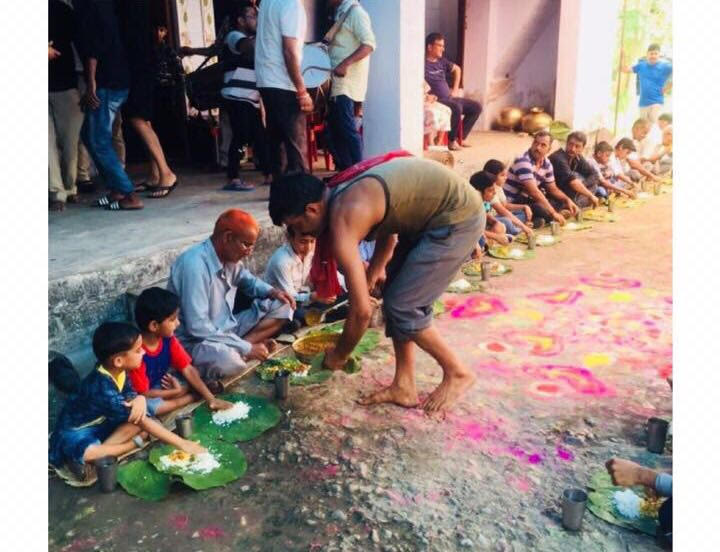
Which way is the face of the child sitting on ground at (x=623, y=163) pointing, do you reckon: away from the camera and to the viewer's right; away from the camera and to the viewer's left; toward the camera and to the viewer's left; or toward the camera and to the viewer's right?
toward the camera and to the viewer's left

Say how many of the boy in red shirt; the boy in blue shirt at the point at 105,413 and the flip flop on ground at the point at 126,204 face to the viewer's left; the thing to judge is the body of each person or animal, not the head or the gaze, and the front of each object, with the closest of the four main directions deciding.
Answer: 1

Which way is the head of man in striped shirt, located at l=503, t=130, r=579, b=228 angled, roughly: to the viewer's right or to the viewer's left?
to the viewer's left

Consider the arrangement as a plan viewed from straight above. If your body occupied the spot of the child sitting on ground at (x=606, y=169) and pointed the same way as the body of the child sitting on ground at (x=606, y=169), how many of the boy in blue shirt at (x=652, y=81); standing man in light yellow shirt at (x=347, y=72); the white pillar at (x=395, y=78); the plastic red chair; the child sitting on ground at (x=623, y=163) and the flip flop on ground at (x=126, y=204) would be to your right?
4

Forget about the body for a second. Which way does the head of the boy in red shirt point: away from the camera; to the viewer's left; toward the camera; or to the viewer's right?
to the viewer's right

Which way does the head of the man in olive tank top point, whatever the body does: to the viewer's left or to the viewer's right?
to the viewer's left

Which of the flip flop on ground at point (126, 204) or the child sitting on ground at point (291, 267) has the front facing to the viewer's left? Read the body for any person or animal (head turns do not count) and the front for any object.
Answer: the flip flop on ground
